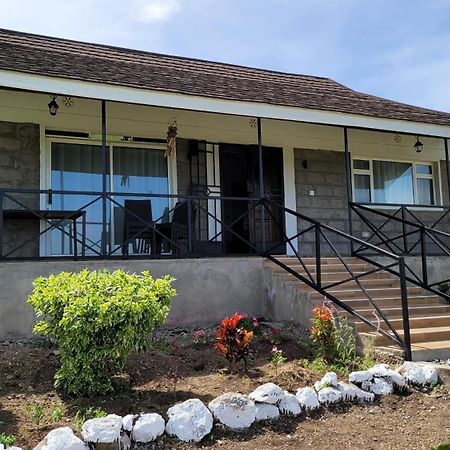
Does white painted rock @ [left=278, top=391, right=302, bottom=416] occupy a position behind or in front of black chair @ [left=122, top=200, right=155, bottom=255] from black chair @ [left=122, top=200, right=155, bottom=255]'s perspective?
in front

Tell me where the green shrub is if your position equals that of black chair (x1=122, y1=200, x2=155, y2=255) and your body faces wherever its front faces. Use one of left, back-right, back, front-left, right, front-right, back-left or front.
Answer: front

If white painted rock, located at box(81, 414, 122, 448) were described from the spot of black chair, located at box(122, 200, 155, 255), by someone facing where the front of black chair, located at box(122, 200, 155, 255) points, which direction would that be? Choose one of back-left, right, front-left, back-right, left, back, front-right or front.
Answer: back

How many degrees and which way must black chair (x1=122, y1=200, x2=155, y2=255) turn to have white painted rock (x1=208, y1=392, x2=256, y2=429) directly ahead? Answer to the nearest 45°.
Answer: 0° — it already faces it

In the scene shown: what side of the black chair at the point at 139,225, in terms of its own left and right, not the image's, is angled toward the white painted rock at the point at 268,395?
back

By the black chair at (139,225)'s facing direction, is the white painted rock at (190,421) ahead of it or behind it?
ahead
